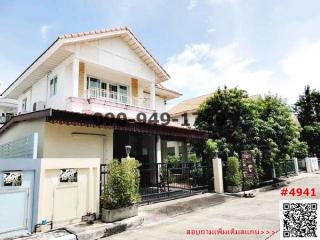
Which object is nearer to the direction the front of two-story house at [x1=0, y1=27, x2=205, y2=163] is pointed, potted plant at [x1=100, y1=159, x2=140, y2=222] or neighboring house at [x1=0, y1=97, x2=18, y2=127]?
the potted plant

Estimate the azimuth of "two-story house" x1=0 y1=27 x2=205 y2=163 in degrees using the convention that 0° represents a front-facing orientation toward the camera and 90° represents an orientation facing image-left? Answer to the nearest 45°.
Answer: approximately 315°

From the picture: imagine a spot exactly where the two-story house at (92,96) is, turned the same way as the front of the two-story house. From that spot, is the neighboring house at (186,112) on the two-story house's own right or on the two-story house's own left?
on the two-story house's own left

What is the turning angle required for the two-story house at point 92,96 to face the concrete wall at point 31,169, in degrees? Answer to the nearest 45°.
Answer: approximately 45° to its right
